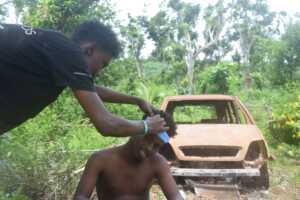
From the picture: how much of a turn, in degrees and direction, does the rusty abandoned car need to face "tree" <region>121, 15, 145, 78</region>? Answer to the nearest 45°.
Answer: approximately 180°

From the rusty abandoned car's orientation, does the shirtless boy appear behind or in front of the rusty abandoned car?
in front

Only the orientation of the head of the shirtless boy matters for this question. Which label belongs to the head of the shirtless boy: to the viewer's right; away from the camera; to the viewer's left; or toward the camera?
toward the camera

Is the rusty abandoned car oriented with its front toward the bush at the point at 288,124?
no

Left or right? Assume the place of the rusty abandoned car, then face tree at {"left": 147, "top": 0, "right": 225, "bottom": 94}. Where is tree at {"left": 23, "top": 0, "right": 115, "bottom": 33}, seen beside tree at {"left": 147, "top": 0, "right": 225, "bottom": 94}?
left

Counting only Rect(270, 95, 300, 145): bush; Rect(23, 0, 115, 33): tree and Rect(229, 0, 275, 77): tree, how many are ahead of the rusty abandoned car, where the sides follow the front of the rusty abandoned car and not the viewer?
0

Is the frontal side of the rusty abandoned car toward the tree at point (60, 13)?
no

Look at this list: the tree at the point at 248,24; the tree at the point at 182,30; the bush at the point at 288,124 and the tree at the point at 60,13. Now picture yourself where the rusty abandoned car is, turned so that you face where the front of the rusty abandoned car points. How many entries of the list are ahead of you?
0

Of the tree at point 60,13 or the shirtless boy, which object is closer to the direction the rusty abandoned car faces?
the shirtless boy

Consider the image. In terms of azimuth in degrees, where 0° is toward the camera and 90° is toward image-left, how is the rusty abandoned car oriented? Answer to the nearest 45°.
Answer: approximately 0°

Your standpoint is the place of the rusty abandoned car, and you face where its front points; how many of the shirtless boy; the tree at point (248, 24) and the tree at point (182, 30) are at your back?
2

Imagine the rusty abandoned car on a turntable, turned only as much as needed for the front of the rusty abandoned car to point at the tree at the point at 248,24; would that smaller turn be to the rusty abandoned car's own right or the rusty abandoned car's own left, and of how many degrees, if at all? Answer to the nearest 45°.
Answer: approximately 180°

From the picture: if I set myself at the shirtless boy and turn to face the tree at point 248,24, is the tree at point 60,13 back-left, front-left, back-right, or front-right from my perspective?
front-left

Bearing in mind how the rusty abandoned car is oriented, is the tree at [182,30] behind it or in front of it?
behind

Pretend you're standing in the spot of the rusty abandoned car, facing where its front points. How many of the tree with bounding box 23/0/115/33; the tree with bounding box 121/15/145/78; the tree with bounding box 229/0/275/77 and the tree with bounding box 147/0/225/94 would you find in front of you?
0
